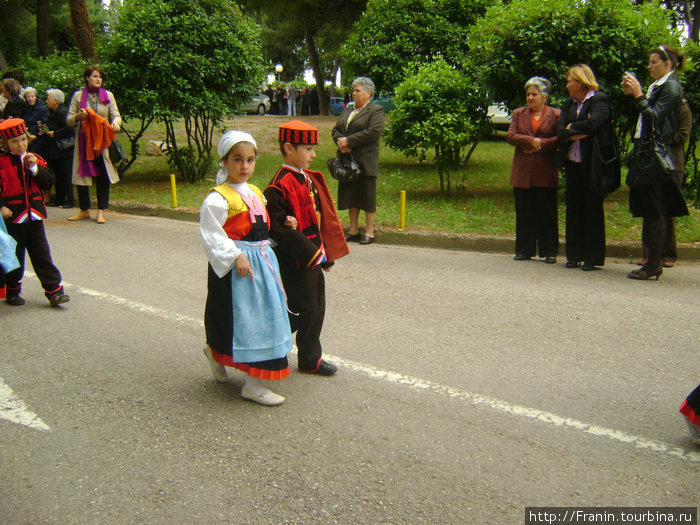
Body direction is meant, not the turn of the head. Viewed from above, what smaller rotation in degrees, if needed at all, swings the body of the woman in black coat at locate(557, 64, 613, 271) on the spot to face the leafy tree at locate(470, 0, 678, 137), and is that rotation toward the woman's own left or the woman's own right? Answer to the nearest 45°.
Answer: approximately 135° to the woman's own right

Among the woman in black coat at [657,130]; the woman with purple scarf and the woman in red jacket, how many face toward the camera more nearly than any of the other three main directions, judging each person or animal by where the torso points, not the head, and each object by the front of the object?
2

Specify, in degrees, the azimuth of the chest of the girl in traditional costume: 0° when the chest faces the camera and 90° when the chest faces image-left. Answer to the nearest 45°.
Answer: approximately 315°

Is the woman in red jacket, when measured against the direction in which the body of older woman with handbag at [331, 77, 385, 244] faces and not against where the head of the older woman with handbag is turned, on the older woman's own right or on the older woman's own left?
on the older woman's own left

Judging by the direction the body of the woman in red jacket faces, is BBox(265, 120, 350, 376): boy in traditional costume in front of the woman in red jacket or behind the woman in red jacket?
in front

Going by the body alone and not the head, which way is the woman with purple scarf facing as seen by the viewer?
toward the camera

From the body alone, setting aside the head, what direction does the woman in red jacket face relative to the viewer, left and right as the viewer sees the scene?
facing the viewer

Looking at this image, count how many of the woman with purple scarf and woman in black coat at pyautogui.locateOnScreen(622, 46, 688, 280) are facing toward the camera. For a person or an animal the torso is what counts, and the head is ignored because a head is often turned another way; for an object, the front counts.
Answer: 1

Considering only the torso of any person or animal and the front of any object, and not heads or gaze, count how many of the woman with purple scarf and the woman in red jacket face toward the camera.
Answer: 2

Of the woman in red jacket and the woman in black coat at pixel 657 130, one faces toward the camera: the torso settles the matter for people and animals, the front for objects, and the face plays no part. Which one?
the woman in red jacket

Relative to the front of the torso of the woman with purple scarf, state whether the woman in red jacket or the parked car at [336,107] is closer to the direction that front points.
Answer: the woman in red jacket

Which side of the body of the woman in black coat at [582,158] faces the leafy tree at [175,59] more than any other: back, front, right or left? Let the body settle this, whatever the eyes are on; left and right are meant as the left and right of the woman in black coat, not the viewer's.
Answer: right

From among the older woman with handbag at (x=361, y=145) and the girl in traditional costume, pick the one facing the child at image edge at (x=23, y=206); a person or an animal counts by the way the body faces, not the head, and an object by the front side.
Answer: the older woman with handbag

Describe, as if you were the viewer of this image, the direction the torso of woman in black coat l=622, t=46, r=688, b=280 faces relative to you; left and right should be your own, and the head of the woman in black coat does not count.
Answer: facing to the left of the viewer
